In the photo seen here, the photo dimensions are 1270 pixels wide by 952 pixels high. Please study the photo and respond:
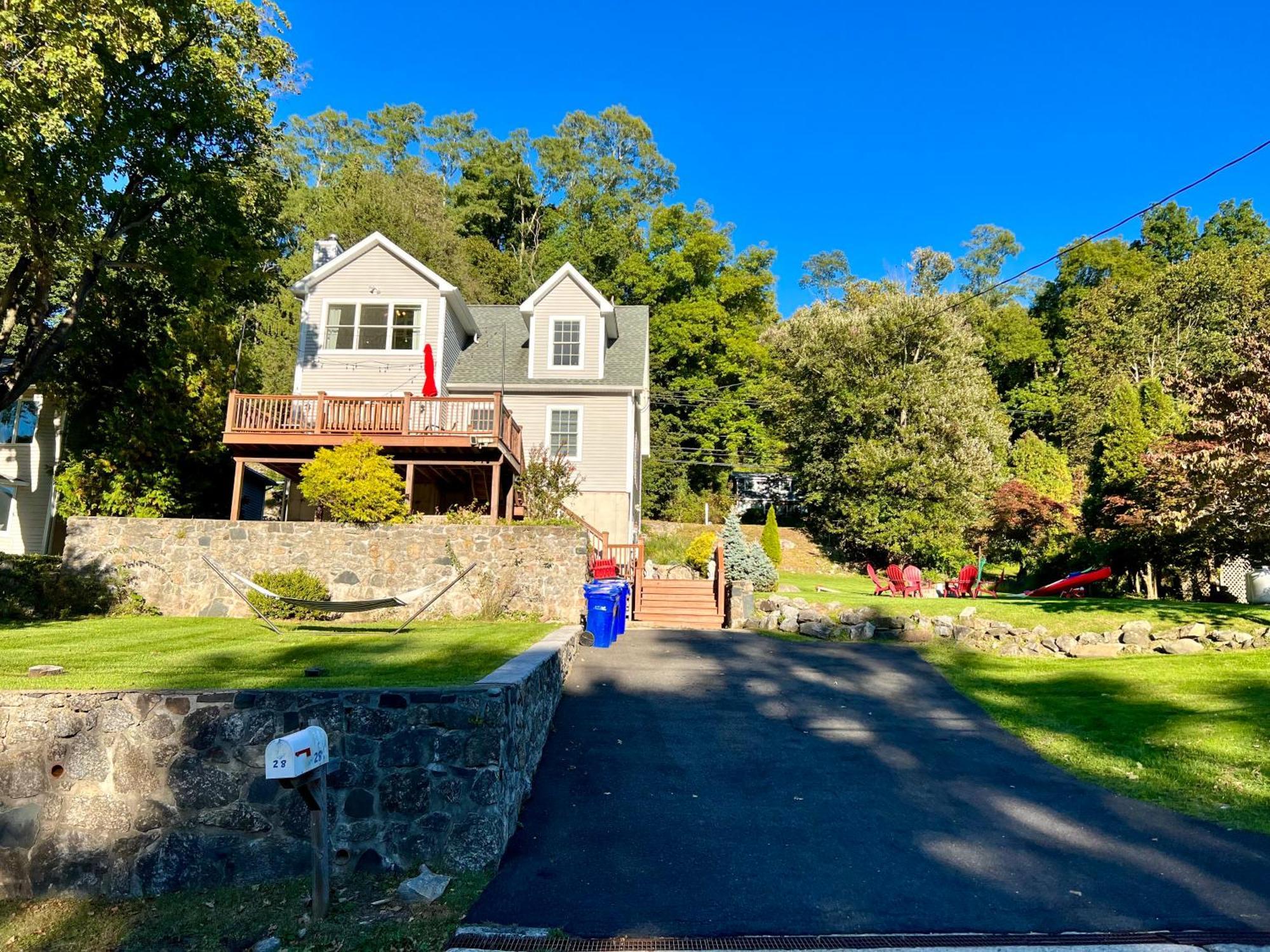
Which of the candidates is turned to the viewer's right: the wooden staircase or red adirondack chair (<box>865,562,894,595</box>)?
the red adirondack chair

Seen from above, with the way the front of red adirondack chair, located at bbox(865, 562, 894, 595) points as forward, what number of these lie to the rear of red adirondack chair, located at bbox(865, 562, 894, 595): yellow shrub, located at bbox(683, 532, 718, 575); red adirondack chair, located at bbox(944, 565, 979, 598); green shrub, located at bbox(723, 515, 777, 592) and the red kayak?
2

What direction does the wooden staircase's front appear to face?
toward the camera

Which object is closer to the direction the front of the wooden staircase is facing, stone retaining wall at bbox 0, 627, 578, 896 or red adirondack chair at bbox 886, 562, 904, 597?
the stone retaining wall

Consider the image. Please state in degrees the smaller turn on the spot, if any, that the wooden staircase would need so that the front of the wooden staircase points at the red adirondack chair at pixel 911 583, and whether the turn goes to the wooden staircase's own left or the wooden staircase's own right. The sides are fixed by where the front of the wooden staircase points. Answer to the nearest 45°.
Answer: approximately 135° to the wooden staircase's own left

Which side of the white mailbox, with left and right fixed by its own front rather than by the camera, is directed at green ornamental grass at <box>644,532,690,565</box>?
back

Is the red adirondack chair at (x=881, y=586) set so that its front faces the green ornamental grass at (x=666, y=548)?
no

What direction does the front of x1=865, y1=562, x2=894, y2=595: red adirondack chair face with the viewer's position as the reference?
facing to the right of the viewer

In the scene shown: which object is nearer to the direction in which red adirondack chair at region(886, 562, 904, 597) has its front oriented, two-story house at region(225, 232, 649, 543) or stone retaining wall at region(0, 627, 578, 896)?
the stone retaining wall

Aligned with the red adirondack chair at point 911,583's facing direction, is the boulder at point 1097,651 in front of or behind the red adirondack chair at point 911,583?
in front

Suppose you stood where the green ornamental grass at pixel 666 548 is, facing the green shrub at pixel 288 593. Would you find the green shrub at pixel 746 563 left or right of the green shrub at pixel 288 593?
left
